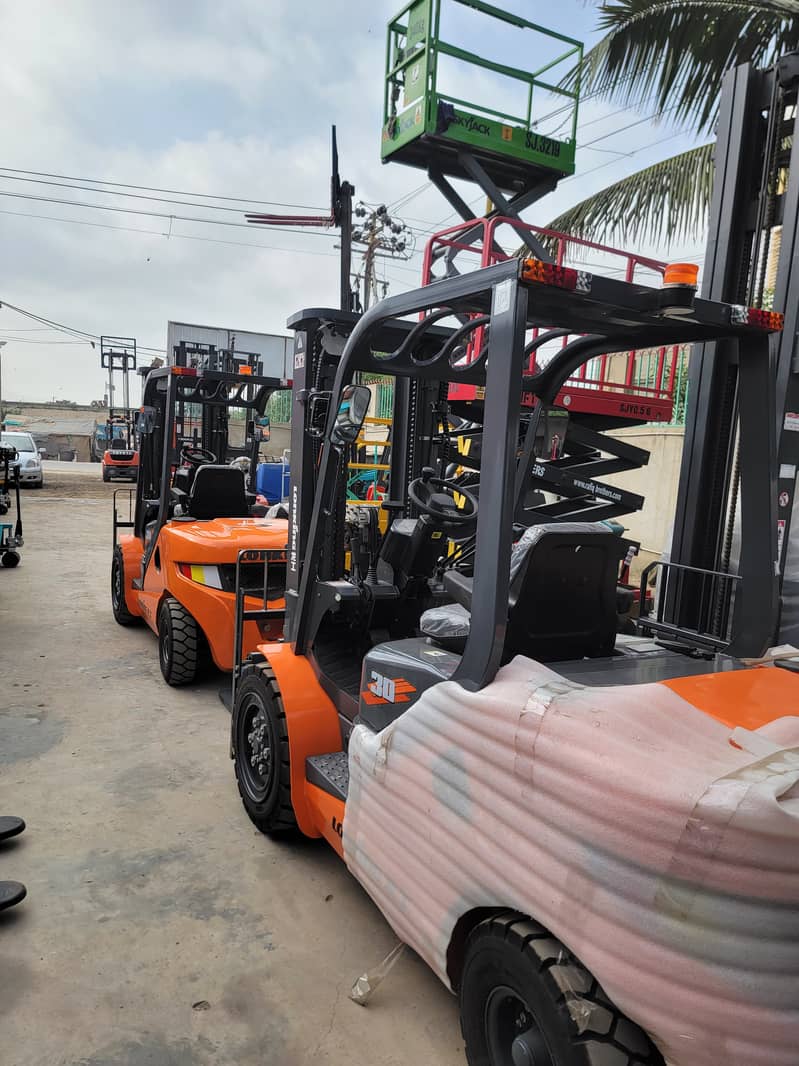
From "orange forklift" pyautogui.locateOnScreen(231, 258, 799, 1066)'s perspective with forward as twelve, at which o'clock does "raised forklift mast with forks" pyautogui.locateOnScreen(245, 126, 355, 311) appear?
The raised forklift mast with forks is roughly at 1 o'clock from the orange forklift.

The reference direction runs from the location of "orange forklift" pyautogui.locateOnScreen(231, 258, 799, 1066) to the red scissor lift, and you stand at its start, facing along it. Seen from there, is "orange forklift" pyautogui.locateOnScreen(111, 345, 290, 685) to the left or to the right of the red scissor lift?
left

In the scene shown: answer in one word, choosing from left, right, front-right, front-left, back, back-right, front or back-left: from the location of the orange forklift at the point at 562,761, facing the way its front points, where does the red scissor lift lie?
front-right

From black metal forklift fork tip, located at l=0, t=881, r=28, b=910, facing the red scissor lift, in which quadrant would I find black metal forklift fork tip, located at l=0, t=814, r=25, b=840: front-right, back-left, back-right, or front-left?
front-left

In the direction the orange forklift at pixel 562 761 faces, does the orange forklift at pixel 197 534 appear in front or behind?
in front

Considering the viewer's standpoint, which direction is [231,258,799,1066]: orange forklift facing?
facing away from the viewer and to the left of the viewer

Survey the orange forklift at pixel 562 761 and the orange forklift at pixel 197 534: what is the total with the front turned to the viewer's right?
0

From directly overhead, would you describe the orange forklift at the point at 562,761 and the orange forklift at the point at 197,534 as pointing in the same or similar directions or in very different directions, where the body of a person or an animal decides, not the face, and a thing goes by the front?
same or similar directions

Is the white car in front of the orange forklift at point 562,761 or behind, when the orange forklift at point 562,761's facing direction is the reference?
in front

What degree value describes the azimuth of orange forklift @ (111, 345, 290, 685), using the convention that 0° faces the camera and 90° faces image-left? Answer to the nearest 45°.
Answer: approximately 135°
